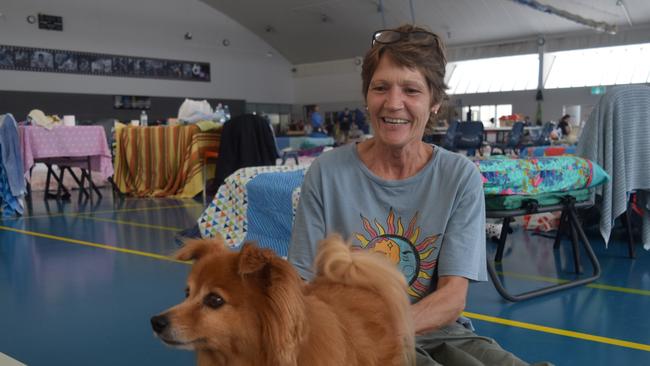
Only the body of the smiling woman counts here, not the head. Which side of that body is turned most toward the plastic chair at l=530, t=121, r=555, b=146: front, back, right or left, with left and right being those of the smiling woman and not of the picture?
back

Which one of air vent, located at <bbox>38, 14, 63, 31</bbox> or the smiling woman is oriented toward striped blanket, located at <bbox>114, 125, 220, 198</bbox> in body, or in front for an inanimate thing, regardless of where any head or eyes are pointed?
the air vent

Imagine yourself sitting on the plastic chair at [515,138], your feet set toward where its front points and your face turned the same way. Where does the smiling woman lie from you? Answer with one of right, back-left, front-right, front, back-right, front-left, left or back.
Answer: left

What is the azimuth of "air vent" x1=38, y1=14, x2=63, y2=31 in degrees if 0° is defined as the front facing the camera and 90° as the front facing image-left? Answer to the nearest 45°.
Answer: approximately 0°

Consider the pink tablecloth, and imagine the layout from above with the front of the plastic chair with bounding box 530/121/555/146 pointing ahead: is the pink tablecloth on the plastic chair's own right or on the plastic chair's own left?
on the plastic chair's own left

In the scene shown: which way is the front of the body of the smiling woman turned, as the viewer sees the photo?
toward the camera

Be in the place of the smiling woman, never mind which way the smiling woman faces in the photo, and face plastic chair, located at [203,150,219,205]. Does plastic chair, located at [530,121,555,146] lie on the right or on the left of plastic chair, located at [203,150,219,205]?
right

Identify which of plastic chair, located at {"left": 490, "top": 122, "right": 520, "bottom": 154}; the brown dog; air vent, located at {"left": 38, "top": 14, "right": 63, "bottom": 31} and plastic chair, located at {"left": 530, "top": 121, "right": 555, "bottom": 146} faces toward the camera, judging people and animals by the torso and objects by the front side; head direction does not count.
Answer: the air vent

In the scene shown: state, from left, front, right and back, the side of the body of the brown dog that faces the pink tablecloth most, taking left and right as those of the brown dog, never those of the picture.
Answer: right

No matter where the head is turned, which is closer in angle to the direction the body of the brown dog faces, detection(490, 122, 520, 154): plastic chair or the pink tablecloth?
the pink tablecloth
